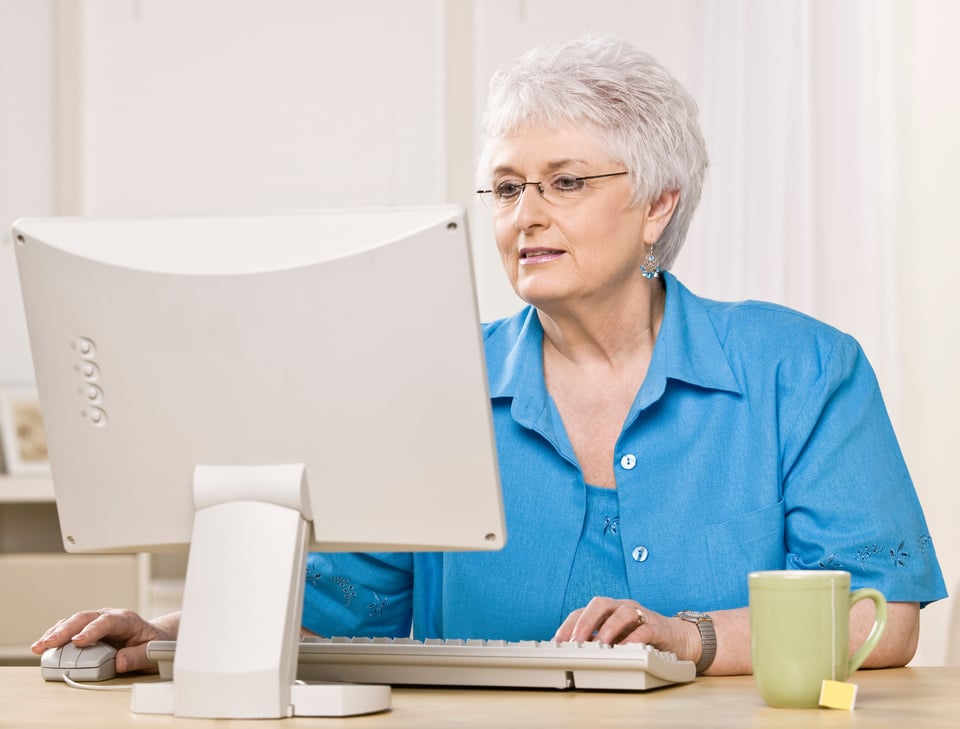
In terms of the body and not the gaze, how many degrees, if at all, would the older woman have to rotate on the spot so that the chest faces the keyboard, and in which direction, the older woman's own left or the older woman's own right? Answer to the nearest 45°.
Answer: approximately 45° to the older woman's own left

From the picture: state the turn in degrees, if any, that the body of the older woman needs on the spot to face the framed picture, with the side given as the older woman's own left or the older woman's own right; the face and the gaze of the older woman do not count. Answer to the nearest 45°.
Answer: approximately 90° to the older woman's own right

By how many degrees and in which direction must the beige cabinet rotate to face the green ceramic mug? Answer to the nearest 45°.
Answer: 0° — it already faces it

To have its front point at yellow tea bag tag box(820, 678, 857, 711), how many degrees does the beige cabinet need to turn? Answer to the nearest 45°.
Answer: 0° — it already faces it

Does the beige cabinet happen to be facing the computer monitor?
yes

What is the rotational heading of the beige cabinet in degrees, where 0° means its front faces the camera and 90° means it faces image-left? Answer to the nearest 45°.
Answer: approximately 0°

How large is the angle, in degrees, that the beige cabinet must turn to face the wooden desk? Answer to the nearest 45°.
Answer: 0° — it already faces it
